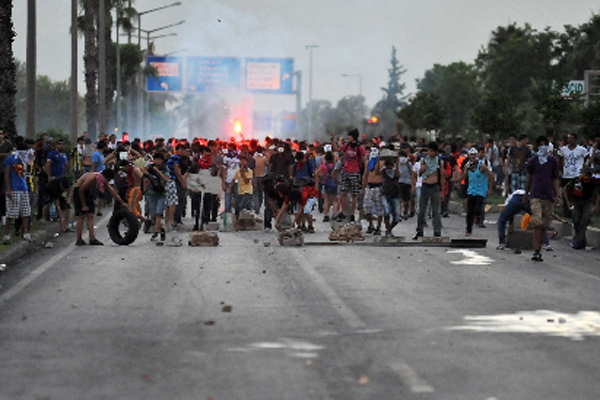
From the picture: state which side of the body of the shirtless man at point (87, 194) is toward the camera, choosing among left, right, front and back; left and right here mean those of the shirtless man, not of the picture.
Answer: right

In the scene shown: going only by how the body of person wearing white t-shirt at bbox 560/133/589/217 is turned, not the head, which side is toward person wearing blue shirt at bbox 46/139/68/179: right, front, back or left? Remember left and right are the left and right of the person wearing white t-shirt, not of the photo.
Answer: right

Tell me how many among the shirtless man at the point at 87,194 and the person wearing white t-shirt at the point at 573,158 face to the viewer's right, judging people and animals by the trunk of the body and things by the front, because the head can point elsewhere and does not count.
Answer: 1

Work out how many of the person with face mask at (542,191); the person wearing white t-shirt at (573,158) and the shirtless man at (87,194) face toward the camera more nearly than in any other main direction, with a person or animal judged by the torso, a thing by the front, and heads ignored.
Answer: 2

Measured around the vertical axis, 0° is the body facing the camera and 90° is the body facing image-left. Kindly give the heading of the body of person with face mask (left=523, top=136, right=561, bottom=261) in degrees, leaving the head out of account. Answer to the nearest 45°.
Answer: approximately 0°

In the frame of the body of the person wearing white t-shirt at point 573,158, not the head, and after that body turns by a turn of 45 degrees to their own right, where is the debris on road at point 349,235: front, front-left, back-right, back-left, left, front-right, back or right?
front

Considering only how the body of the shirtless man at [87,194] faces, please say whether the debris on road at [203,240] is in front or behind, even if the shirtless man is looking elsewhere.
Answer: in front

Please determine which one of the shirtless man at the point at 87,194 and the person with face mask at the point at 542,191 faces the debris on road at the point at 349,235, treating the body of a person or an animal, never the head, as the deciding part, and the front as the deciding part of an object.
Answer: the shirtless man

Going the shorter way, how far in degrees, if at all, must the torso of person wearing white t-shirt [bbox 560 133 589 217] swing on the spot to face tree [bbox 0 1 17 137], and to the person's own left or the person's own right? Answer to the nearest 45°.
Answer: approximately 90° to the person's own right
